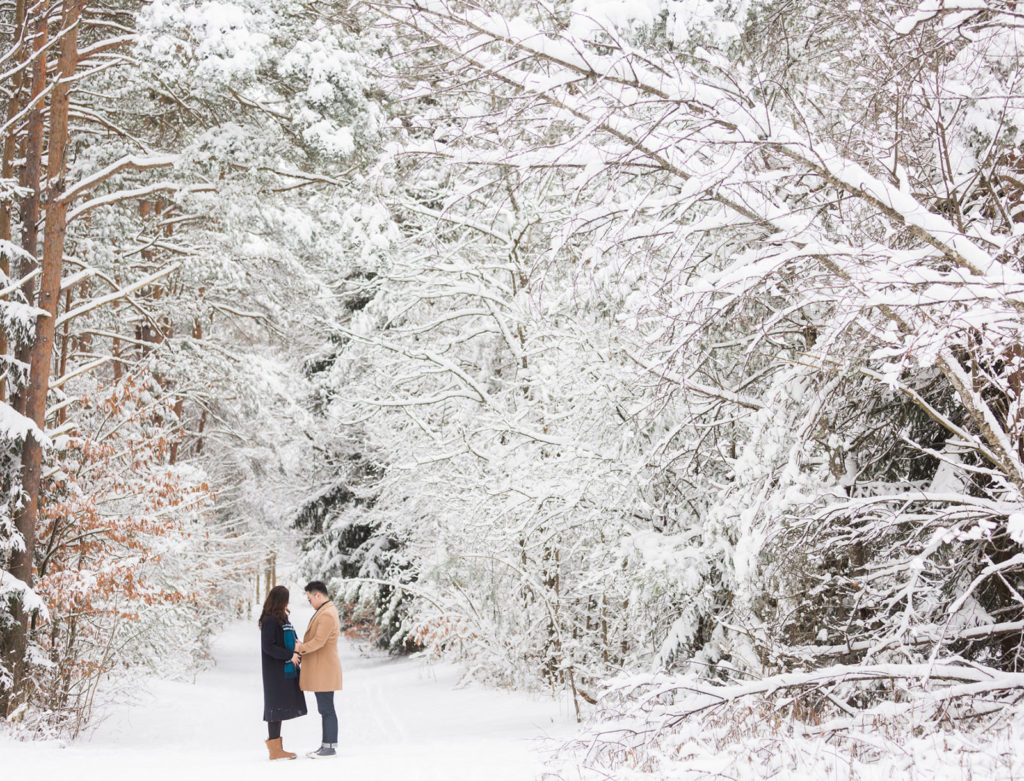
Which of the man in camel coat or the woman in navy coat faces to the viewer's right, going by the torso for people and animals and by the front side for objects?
the woman in navy coat

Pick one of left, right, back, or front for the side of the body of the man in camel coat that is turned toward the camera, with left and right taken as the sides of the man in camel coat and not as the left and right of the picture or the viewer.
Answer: left

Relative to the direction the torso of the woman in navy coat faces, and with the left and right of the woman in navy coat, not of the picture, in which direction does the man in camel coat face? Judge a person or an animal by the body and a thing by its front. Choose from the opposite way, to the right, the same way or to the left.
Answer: the opposite way

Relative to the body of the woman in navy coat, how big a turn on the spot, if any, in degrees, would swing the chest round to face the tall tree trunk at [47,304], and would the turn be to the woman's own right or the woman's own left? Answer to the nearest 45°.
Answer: approximately 135° to the woman's own left

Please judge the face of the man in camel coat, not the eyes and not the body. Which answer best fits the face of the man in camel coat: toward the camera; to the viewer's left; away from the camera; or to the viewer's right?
to the viewer's left

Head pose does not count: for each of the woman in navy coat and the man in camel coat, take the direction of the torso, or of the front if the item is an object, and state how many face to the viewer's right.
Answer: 1

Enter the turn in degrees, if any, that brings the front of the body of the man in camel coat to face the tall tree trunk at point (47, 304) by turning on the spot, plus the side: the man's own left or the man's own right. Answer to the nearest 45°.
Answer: approximately 45° to the man's own right

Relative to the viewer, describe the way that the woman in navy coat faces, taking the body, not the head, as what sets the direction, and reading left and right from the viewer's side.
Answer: facing to the right of the viewer
